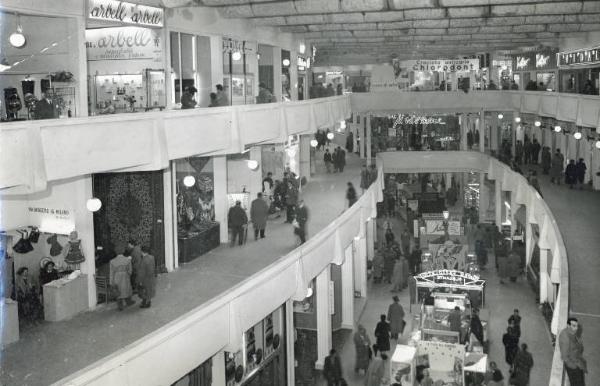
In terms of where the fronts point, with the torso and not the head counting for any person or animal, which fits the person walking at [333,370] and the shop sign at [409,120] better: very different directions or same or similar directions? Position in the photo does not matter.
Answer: very different directions

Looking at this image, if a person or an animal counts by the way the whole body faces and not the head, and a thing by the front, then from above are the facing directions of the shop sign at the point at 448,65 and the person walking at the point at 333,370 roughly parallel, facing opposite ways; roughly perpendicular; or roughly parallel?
roughly parallel, facing opposite ways

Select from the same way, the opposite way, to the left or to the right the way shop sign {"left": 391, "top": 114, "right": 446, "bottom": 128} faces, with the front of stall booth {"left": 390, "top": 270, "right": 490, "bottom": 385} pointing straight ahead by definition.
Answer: the same way

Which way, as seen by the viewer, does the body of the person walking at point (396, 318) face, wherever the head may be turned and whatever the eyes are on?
away from the camera

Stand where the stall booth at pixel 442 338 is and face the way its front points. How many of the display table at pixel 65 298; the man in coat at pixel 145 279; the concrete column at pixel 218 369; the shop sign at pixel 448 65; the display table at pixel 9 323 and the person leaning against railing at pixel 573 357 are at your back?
1

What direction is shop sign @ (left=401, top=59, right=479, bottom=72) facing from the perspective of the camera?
toward the camera

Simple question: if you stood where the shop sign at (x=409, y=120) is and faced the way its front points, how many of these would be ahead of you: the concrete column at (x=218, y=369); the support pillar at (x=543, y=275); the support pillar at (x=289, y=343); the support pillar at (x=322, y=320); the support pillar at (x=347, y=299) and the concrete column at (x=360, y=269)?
6

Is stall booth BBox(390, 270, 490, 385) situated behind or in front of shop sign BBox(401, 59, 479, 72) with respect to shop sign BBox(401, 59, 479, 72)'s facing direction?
in front

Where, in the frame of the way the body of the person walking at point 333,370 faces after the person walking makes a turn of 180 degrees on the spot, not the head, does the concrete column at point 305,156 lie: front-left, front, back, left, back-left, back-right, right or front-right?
back

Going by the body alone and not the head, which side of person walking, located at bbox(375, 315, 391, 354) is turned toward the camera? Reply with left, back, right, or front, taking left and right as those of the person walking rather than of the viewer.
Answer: back

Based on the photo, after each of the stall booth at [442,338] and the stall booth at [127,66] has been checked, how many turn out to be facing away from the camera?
0

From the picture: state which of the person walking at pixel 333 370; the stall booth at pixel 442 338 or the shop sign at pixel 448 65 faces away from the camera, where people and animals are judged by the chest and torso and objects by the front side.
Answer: the person walking

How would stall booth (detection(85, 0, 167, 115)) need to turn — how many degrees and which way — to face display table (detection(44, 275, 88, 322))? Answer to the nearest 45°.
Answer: approximately 45° to its right

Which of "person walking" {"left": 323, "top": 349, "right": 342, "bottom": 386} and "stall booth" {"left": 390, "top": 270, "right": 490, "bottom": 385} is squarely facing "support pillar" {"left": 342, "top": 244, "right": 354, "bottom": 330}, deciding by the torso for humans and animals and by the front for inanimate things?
the person walking

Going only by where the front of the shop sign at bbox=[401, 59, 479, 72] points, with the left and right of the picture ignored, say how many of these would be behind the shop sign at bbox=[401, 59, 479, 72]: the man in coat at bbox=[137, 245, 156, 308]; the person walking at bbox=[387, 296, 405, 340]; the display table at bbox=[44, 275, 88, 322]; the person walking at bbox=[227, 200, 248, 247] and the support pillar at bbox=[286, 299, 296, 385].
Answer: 0

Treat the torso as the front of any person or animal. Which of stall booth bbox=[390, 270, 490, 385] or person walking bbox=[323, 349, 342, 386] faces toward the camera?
the stall booth

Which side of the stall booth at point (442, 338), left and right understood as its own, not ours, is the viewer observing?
front

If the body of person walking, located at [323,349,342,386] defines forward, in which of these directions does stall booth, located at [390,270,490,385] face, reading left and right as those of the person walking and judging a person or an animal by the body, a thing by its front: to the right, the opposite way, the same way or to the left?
the opposite way

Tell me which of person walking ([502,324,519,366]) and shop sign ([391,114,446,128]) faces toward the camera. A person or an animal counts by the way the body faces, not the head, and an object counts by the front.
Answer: the shop sign
